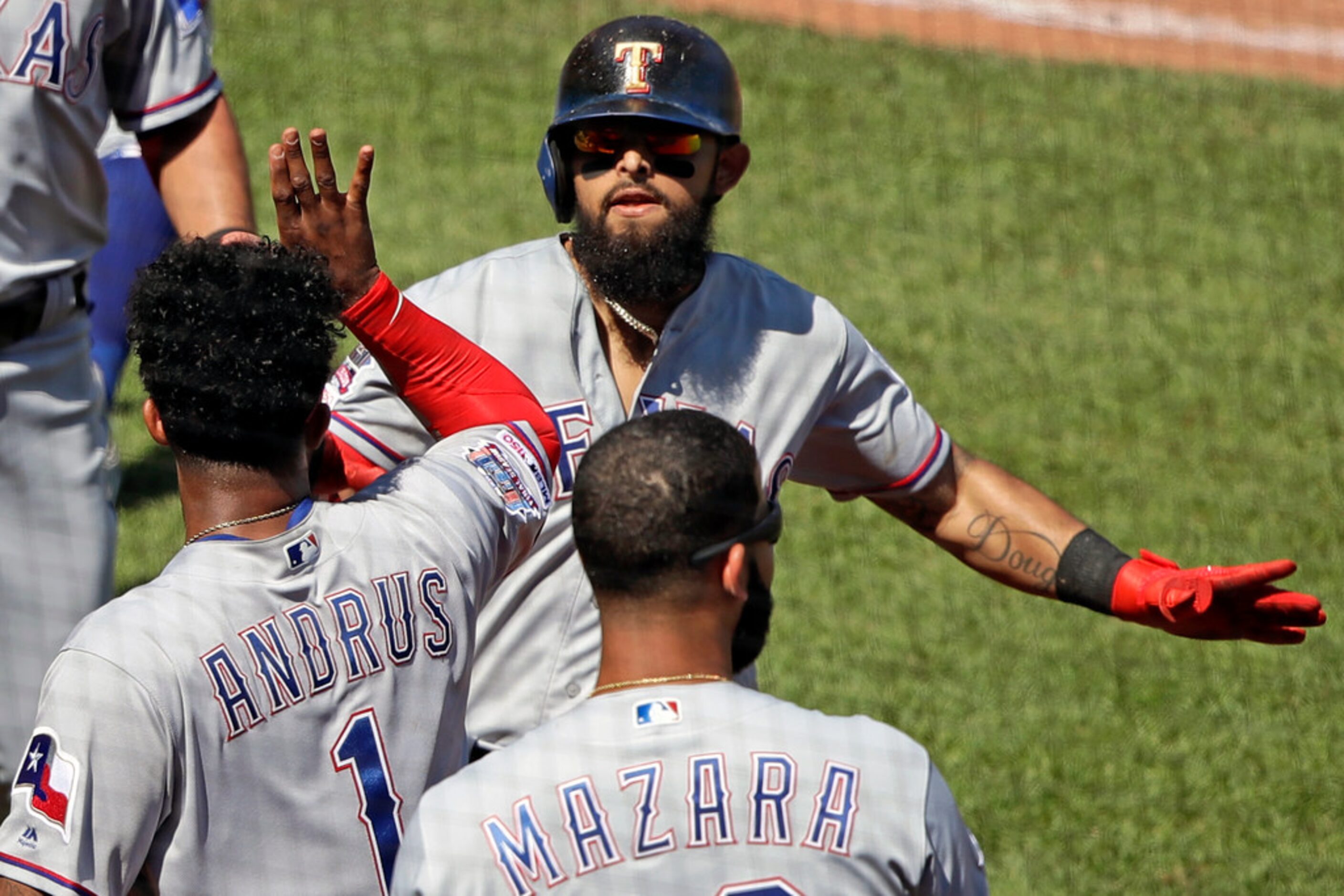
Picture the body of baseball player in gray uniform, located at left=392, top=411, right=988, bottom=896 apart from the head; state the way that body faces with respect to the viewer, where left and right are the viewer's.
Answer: facing away from the viewer

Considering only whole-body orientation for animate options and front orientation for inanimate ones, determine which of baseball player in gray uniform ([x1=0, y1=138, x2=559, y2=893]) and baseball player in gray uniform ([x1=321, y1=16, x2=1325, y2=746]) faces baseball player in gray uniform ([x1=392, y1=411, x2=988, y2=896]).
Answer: baseball player in gray uniform ([x1=321, y1=16, x2=1325, y2=746])

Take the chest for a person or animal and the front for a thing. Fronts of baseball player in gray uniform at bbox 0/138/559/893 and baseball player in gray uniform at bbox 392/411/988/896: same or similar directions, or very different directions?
same or similar directions

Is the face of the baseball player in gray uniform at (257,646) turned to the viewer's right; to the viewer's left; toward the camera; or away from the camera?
away from the camera

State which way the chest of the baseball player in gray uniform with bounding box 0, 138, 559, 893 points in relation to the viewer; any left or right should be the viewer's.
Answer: facing away from the viewer

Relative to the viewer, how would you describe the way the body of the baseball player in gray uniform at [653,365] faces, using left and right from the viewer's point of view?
facing the viewer

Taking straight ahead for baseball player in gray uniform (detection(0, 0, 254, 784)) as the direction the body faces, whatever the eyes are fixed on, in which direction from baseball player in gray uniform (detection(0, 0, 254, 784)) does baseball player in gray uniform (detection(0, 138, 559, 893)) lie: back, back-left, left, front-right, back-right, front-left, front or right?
front

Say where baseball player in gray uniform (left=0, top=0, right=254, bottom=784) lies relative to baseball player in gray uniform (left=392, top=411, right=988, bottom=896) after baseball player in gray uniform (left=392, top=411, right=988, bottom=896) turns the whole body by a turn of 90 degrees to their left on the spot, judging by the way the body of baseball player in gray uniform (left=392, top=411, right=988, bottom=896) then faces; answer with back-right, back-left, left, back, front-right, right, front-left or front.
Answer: front-right

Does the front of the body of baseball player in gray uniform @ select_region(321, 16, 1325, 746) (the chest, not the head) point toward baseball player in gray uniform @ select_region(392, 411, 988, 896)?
yes

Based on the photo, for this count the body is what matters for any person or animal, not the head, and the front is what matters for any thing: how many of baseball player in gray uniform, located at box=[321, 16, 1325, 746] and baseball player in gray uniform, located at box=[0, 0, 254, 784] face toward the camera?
2

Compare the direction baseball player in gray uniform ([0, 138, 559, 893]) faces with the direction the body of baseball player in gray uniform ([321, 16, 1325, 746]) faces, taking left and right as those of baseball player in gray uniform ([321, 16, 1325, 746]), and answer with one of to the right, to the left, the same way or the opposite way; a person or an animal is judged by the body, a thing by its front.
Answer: the opposite way

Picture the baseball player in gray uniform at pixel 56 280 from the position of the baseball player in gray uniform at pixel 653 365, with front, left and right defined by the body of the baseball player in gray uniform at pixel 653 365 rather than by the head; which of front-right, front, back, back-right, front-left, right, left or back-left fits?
right

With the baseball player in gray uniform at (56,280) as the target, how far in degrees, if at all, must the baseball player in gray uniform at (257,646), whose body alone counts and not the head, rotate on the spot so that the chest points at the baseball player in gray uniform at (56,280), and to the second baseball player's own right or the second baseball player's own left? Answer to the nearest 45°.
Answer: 0° — they already face them

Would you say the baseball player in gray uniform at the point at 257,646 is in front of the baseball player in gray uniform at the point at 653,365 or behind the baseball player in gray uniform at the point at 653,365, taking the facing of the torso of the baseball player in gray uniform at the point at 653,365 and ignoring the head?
in front

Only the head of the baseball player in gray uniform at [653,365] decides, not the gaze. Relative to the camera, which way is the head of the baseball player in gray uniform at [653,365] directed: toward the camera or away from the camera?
toward the camera

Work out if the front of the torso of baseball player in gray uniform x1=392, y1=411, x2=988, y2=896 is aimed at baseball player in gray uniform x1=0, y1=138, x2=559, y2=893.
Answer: no

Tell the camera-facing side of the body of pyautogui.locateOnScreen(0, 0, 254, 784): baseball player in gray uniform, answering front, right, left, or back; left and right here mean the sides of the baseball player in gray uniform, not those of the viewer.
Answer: front

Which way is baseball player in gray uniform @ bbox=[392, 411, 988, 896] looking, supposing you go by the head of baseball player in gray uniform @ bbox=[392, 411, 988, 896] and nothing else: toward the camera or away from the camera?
away from the camera
